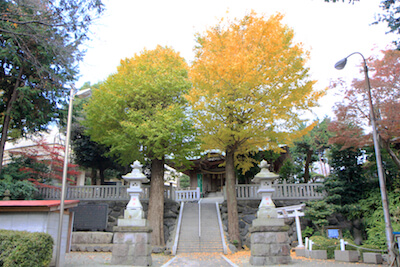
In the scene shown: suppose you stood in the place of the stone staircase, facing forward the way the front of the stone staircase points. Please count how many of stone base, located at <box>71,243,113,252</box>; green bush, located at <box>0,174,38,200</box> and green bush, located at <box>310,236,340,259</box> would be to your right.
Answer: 2

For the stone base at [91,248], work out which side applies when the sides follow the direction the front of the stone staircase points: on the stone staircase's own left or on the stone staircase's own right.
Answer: on the stone staircase's own right

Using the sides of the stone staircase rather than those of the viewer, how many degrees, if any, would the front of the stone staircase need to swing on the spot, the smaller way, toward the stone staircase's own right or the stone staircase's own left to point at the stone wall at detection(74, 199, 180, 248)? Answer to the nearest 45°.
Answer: approximately 135° to the stone staircase's own right

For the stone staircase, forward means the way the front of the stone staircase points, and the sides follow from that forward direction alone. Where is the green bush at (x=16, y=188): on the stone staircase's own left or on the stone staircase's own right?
on the stone staircase's own right

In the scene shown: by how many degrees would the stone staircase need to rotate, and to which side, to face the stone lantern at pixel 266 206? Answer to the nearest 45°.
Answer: approximately 45° to its left

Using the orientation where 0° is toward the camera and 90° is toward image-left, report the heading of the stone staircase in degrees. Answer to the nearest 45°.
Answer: approximately 0°

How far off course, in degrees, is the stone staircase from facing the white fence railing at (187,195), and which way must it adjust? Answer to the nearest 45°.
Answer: approximately 180°

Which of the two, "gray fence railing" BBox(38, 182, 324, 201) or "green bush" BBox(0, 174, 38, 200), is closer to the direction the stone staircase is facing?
the green bush

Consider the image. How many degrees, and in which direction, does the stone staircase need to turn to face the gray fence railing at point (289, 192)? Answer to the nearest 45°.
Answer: approximately 90° to its left

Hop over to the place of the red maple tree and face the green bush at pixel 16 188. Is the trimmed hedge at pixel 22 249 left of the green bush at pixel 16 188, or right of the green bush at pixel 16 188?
left

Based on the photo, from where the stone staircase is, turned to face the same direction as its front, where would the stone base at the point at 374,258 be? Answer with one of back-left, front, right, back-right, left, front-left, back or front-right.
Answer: front-left

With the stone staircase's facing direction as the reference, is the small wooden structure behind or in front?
in front

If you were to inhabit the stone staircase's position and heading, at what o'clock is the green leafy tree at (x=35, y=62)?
The green leafy tree is roughly at 2 o'clock from the stone staircase.

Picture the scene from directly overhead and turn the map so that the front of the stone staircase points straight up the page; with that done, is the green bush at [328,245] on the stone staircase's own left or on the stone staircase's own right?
on the stone staircase's own left

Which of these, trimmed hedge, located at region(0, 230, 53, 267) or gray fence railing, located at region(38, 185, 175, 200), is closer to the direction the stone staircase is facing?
the trimmed hedge
